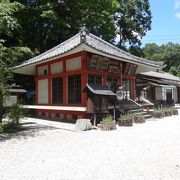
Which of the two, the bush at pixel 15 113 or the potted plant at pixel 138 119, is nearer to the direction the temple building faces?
the potted plant

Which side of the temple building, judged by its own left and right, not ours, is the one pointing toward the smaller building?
left

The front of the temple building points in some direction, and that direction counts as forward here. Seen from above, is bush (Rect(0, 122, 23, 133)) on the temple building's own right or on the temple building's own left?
on the temple building's own right

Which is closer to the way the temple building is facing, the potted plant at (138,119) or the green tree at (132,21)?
the potted plant

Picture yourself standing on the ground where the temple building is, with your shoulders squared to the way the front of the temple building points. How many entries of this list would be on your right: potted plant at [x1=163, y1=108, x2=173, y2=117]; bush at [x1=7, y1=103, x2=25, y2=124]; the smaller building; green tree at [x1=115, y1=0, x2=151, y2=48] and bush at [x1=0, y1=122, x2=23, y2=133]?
2

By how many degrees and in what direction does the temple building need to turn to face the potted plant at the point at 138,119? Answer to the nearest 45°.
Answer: approximately 45° to its left

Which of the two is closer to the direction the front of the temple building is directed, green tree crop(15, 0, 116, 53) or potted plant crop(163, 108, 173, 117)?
the potted plant

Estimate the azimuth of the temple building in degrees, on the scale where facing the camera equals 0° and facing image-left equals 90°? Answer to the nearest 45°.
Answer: approximately 315°

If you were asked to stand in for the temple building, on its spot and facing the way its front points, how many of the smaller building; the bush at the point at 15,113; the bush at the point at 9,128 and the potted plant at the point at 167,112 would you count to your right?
2

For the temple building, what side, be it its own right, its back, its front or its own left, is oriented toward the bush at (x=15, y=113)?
right
